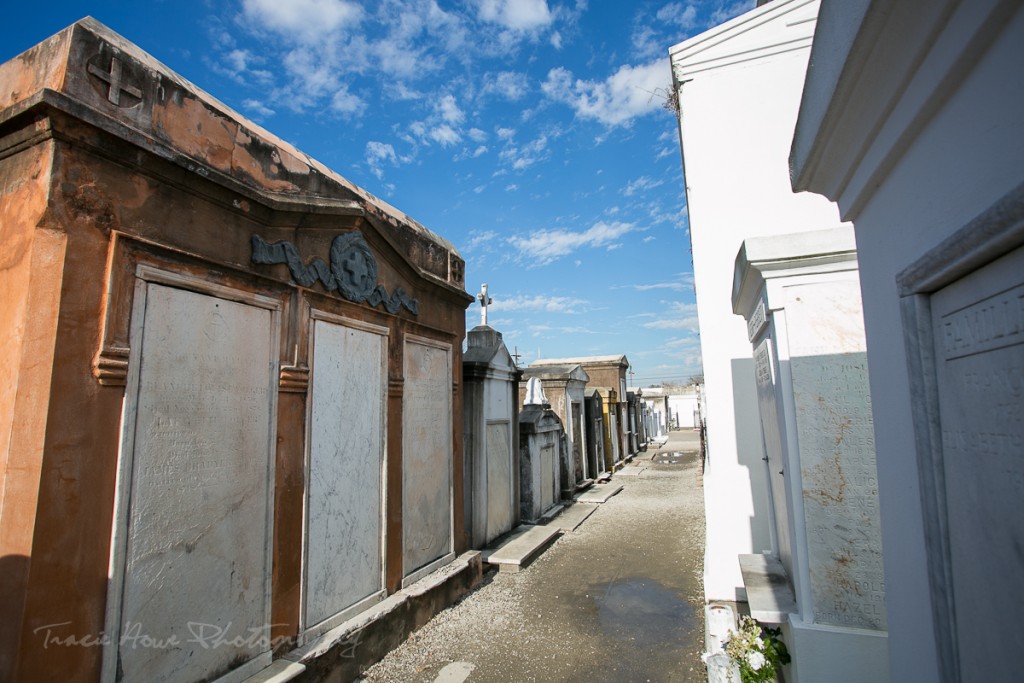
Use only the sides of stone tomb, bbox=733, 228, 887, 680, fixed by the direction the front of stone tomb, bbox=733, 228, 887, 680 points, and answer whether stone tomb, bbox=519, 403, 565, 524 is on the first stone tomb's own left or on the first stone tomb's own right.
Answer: on the first stone tomb's own right

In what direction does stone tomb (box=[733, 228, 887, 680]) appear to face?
to the viewer's left

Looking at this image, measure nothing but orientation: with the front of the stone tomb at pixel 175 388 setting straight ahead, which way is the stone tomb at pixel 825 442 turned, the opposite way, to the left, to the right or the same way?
the opposite way

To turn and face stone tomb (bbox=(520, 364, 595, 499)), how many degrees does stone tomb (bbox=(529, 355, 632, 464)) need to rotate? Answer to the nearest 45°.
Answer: approximately 90° to its right

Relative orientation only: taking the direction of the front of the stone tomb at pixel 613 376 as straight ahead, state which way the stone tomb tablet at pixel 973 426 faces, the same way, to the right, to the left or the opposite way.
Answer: the opposite way

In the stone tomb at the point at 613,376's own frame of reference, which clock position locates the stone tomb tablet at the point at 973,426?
the stone tomb tablet at the point at 973,426 is roughly at 3 o'clock from the stone tomb at the point at 613,376.

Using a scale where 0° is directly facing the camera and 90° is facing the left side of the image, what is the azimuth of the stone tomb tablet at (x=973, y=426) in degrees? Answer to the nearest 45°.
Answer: approximately 45°

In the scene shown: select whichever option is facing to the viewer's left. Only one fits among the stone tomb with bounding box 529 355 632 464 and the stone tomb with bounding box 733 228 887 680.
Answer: the stone tomb with bounding box 733 228 887 680

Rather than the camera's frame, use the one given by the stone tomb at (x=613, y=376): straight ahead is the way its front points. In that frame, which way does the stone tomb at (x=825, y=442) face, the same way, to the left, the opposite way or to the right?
the opposite way

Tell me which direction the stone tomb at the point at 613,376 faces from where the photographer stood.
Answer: facing to the right of the viewer
